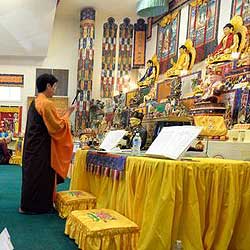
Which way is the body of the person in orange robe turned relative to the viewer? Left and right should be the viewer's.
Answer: facing to the right of the viewer

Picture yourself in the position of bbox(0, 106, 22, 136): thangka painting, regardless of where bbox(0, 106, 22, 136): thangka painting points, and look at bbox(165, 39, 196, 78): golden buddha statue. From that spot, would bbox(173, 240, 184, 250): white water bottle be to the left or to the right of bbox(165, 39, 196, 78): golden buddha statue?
right

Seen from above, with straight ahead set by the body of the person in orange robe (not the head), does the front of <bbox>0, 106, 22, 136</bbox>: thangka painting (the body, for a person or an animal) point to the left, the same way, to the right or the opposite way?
to the right

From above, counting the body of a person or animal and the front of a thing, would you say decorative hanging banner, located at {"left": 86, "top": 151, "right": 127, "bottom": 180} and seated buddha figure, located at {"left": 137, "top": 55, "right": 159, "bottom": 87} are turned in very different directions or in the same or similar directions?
same or similar directions

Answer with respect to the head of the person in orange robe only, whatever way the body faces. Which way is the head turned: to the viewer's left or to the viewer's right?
to the viewer's right

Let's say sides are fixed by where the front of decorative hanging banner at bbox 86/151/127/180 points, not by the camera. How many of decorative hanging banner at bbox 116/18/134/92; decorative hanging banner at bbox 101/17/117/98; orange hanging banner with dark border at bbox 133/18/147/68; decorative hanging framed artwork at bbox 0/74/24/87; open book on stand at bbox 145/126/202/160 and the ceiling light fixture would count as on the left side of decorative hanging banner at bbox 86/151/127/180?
1

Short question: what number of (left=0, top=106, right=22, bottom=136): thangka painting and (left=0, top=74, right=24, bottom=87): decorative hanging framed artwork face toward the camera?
2

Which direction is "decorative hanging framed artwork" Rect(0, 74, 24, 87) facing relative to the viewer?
toward the camera

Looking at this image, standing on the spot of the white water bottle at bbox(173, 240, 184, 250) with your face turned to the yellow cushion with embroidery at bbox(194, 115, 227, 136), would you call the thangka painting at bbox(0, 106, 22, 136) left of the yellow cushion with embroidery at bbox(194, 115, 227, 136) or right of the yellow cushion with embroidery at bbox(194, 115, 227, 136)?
left

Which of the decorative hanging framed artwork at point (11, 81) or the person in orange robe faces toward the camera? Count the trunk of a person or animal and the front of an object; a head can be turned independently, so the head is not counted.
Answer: the decorative hanging framed artwork

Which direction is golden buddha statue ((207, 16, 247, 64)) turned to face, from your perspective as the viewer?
facing the viewer and to the left of the viewer

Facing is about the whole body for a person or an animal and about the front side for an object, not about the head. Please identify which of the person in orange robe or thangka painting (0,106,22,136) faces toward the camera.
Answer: the thangka painting

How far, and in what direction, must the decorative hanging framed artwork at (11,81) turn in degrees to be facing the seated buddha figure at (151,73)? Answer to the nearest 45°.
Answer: approximately 45° to its left

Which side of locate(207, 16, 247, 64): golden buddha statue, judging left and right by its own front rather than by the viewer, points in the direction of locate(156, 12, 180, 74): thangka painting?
right
